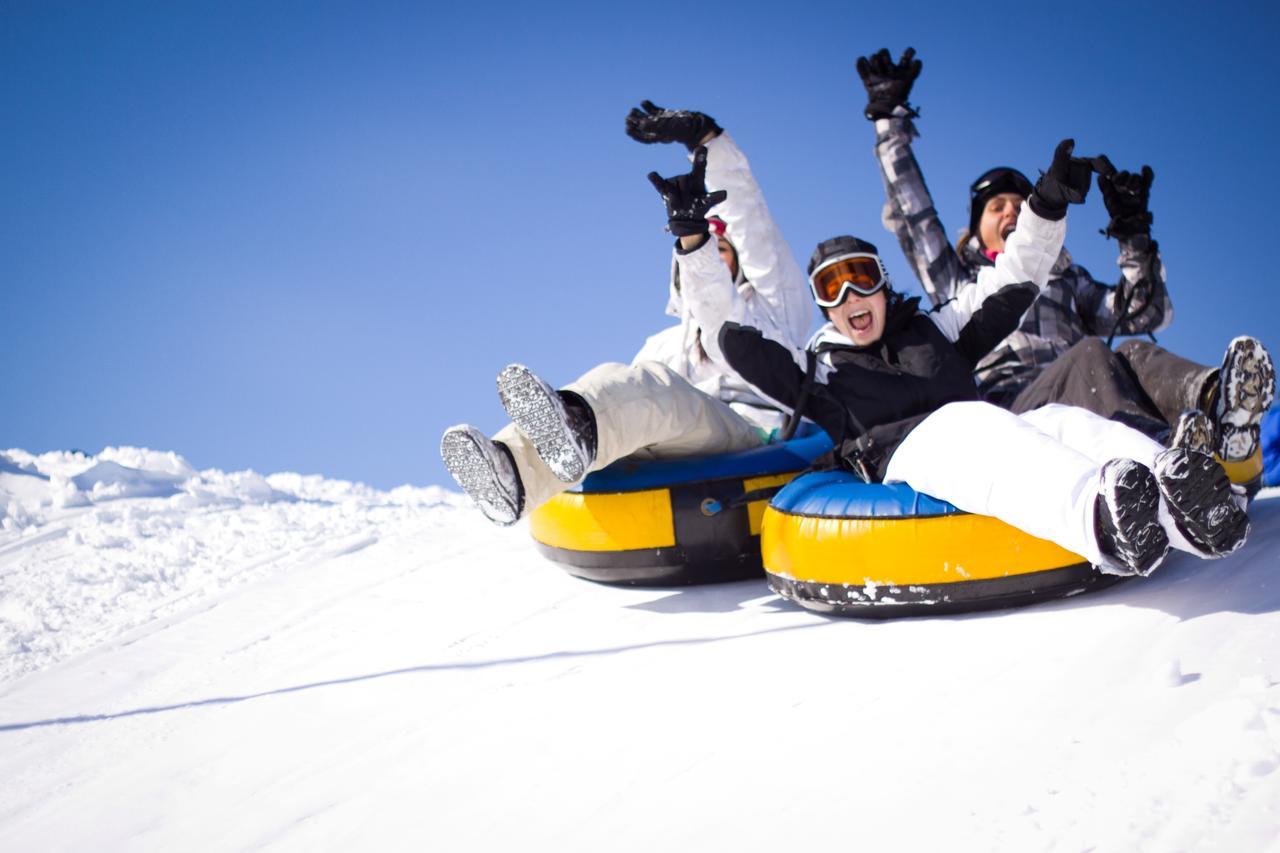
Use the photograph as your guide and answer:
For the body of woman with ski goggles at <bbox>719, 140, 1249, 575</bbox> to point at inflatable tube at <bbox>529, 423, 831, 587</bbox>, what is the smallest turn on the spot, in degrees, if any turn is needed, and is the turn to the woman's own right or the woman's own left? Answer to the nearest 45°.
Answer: approximately 135° to the woman's own right

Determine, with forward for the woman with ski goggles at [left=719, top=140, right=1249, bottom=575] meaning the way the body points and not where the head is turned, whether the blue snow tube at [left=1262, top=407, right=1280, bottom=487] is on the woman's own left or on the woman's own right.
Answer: on the woman's own left

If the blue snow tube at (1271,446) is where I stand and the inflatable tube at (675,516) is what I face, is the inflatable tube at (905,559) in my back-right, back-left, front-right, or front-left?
front-left
